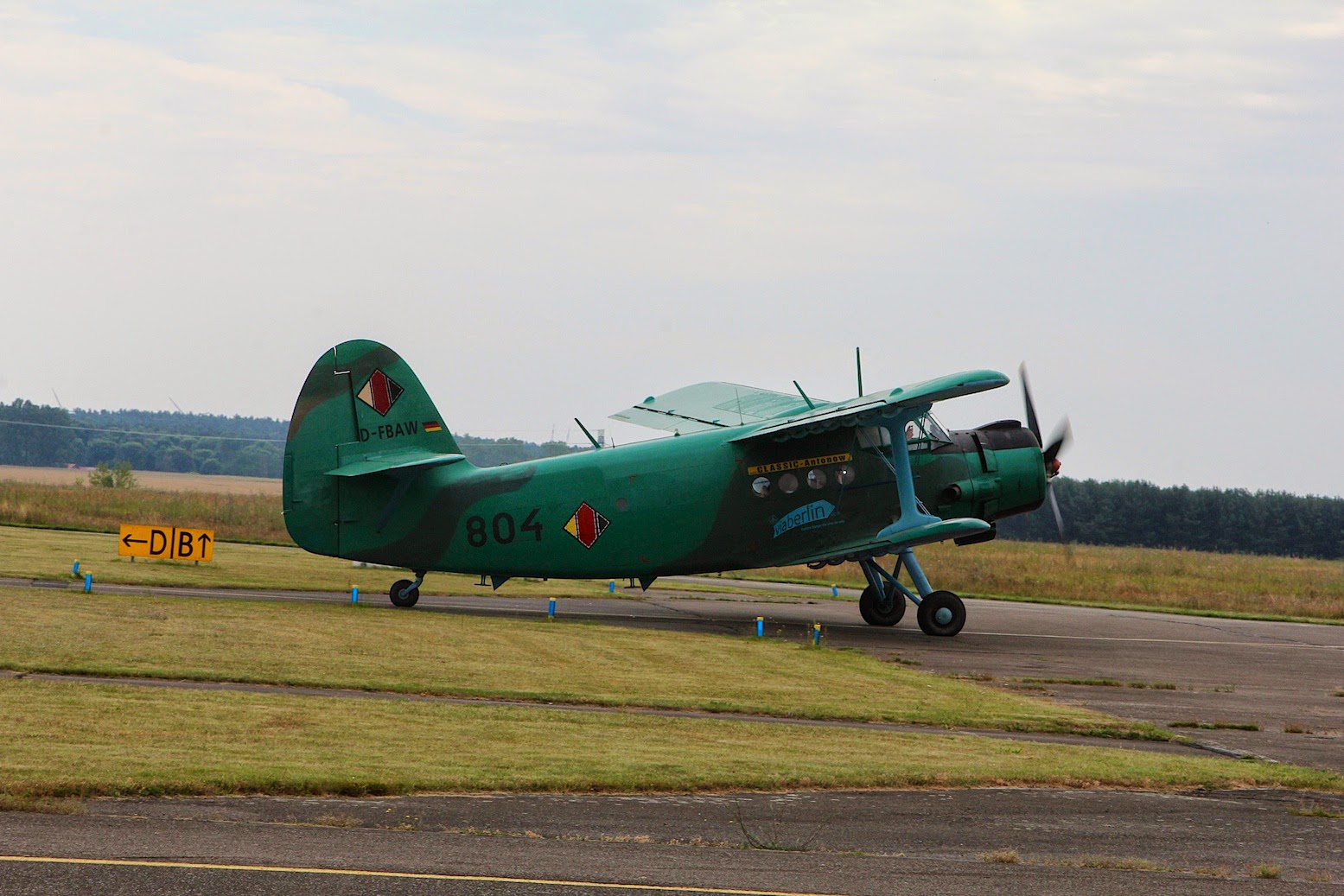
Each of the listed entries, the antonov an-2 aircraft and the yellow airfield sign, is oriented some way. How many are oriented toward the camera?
1

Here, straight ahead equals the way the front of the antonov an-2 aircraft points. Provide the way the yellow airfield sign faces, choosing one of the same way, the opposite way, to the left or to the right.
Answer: to the right

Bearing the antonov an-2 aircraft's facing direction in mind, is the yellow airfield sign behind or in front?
behind

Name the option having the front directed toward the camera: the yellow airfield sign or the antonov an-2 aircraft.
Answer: the yellow airfield sign

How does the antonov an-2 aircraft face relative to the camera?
to the viewer's right

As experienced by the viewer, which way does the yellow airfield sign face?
facing the viewer

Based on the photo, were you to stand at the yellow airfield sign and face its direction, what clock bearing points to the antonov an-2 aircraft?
The antonov an-2 aircraft is roughly at 11 o'clock from the yellow airfield sign.
